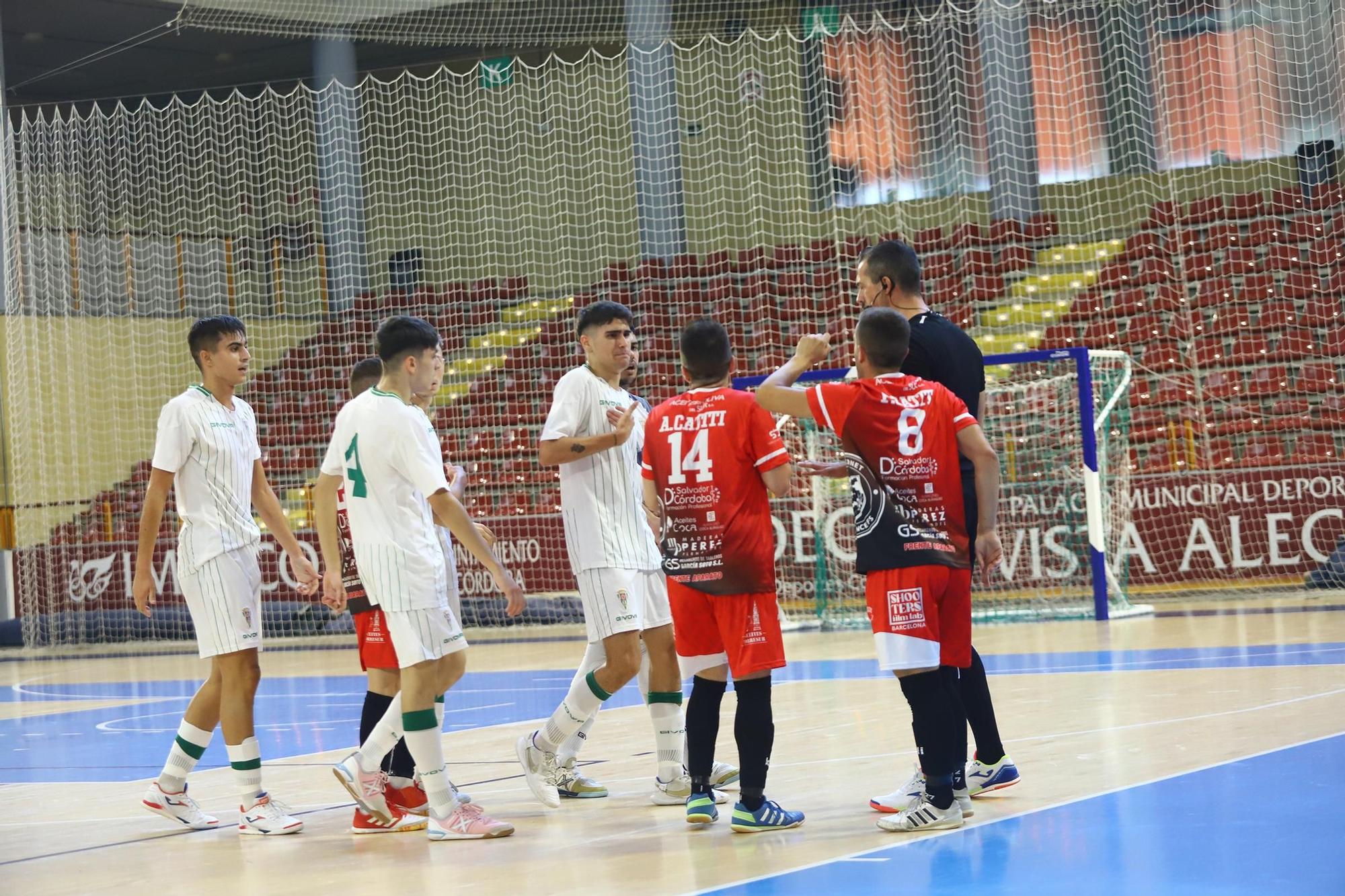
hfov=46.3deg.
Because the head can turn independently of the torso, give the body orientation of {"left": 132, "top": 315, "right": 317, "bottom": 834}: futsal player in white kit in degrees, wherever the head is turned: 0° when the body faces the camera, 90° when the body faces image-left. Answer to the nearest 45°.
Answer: approximately 315°

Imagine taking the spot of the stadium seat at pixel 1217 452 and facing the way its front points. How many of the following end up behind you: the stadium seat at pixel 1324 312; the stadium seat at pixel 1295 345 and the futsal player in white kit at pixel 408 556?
2

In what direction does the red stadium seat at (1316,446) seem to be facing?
toward the camera

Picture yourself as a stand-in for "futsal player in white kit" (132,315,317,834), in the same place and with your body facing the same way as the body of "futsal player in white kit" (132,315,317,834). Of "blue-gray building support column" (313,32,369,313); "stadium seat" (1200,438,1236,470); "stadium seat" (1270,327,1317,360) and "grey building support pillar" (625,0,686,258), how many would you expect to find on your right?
0

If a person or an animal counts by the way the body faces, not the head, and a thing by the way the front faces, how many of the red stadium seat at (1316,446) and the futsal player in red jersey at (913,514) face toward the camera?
1

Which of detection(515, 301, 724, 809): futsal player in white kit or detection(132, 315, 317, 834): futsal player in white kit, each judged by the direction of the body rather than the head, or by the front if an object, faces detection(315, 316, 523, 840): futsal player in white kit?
detection(132, 315, 317, 834): futsal player in white kit

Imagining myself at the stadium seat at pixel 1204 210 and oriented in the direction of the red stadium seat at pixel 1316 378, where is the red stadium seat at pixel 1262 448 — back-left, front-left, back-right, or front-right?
front-right

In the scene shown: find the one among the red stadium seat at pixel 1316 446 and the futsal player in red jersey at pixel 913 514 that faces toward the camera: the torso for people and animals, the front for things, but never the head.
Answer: the red stadium seat

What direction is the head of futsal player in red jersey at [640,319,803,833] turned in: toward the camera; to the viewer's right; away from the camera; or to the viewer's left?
away from the camera

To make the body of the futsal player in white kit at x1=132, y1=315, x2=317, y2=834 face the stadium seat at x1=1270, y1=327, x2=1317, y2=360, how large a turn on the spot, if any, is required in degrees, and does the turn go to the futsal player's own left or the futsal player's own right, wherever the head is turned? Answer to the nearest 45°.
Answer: approximately 90° to the futsal player's own left

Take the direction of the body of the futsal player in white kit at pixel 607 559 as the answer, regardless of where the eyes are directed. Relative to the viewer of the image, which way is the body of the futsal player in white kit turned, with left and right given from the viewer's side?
facing the viewer and to the right of the viewer

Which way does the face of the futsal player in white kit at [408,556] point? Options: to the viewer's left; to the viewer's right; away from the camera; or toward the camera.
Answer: to the viewer's right

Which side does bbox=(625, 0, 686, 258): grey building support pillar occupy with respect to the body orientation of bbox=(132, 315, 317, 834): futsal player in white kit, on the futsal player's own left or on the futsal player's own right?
on the futsal player's own left

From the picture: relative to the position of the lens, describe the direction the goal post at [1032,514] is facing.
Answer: facing the viewer and to the left of the viewer

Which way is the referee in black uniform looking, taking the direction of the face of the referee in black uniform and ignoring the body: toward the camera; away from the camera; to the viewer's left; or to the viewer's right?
to the viewer's left

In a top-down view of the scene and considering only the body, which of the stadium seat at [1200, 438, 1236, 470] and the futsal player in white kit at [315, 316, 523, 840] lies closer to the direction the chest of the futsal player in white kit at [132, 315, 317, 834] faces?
the futsal player in white kit

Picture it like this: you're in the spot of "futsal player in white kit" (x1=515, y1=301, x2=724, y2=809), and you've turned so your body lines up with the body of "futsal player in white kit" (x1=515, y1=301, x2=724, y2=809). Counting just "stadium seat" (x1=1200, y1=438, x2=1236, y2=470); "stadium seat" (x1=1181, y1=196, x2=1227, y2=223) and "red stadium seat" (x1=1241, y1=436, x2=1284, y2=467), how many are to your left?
3

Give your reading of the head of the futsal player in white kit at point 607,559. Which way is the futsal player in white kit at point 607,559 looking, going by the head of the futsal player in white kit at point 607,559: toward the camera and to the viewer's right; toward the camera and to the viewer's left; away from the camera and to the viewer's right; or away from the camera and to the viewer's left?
toward the camera and to the viewer's right

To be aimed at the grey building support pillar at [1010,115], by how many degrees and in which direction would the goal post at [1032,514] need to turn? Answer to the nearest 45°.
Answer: approximately 135° to its right

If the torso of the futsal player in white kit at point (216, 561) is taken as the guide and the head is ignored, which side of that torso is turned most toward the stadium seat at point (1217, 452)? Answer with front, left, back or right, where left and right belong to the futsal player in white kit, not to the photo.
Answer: left

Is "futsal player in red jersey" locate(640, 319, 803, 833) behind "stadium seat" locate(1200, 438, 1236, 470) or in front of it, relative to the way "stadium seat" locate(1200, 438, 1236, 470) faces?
in front

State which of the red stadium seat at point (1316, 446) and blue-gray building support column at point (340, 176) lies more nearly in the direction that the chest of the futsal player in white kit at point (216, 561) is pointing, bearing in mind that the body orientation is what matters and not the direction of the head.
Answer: the red stadium seat
